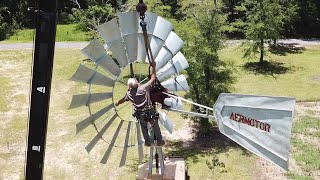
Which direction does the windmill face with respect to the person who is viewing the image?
facing away from the viewer and to the left of the viewer

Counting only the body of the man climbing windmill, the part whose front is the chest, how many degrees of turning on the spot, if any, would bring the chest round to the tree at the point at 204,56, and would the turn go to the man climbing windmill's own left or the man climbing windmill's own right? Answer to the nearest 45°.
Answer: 0° — they already face it

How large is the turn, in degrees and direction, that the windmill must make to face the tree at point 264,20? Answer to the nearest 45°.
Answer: approximately 45° to its right

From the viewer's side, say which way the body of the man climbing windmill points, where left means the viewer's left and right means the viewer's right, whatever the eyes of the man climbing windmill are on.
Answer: facing away from the viewer
